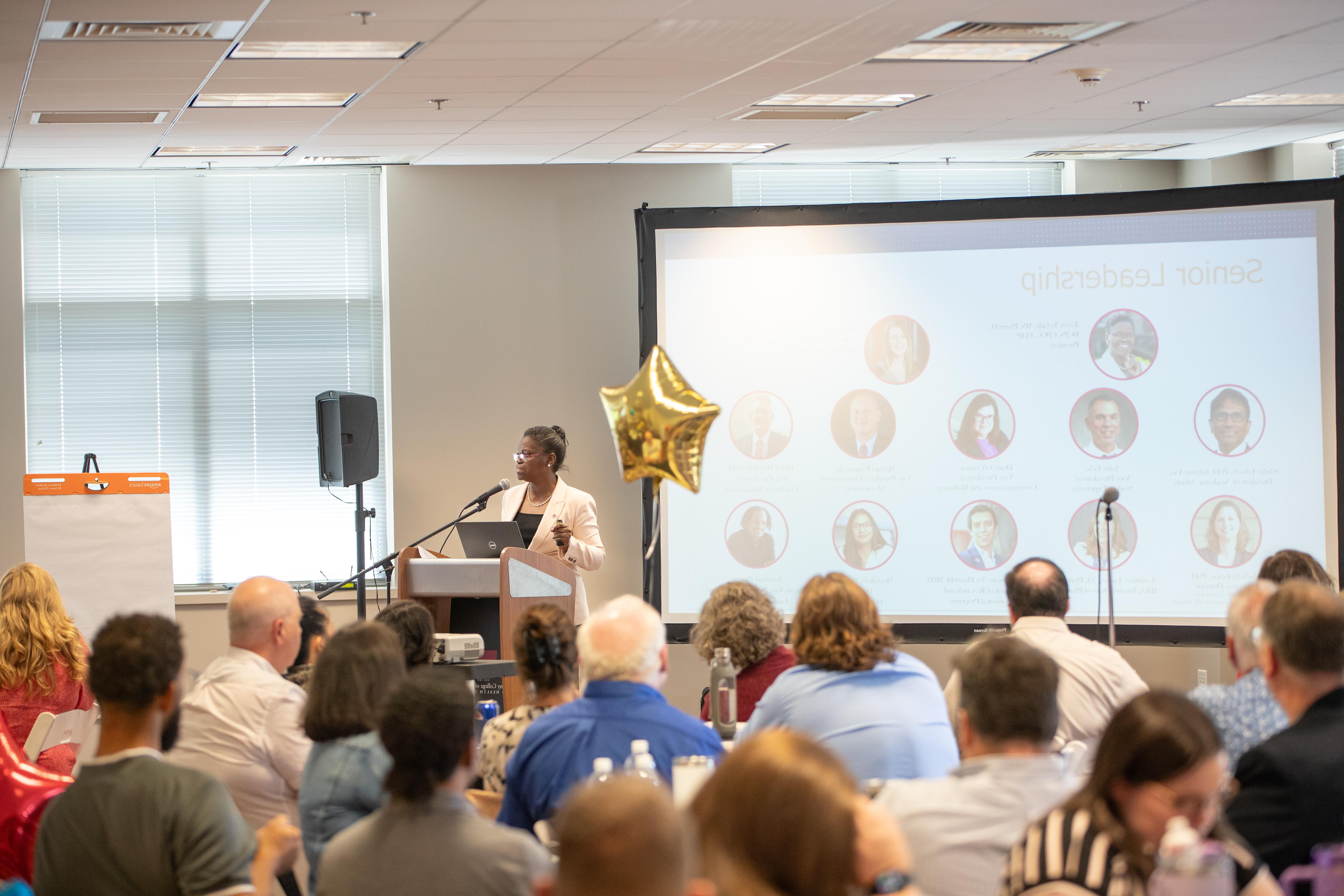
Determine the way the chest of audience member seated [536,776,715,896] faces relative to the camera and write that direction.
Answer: away from the camera

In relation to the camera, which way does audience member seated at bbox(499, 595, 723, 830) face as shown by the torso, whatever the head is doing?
away from the camera

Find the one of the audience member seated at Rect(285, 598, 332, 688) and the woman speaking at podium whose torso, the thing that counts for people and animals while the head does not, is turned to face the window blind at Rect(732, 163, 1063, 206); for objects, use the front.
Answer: the audience member seated

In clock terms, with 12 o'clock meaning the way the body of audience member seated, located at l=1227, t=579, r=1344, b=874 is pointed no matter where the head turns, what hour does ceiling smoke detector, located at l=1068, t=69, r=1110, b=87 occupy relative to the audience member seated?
The ceiling smoke detector is roughly at 1 o'clock from the audience member seated.

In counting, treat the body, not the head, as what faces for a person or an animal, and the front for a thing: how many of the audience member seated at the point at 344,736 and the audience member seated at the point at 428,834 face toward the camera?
0

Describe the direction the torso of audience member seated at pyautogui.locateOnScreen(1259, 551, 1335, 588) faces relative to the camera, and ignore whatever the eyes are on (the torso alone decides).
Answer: away from the camera

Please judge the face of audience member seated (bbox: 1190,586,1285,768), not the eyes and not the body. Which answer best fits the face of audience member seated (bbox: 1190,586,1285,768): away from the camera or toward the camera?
away from the camera

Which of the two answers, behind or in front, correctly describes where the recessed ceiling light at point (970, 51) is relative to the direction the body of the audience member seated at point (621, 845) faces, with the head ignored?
in front

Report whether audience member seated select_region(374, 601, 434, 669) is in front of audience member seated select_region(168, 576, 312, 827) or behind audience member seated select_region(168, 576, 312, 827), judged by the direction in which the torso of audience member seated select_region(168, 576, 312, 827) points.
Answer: in front

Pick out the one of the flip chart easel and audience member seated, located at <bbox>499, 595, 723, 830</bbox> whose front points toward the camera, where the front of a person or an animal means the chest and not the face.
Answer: the flip chart easel

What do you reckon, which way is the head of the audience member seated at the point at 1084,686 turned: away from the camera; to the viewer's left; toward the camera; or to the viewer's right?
away from the camera

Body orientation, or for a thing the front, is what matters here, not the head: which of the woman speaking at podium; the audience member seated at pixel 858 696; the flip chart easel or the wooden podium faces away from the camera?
the audience member seated

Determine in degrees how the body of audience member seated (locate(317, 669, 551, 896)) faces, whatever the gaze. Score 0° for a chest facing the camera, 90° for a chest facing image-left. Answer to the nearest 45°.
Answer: approximately 180°

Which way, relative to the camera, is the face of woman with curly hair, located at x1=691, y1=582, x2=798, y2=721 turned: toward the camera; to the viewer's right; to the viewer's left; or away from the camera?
away from the camera
